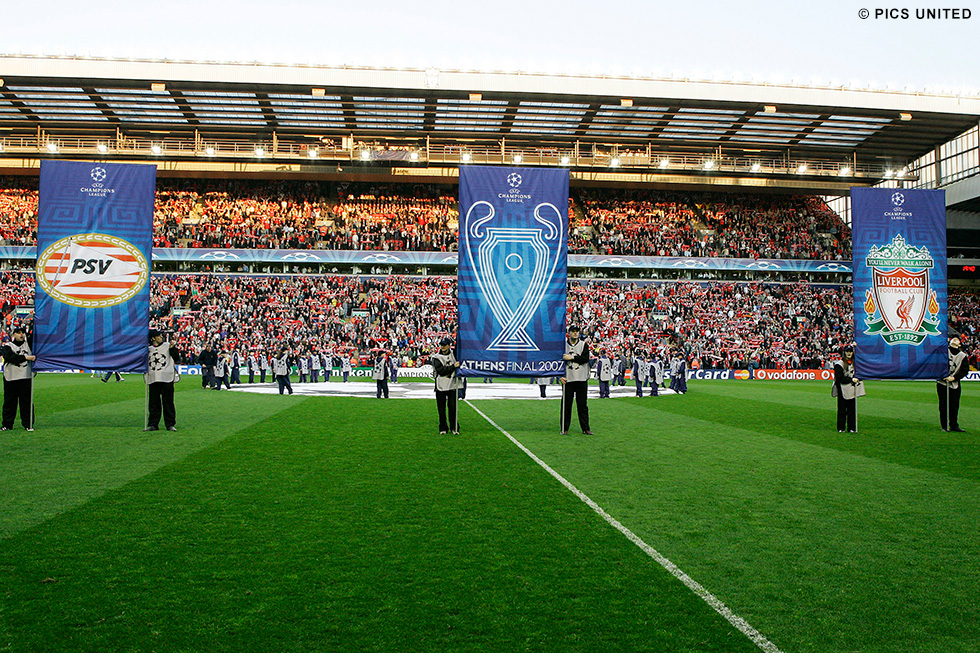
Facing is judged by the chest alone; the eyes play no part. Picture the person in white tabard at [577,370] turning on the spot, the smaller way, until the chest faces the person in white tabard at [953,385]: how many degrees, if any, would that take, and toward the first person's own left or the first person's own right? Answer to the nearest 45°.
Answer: approximately 90° to the first person's own left

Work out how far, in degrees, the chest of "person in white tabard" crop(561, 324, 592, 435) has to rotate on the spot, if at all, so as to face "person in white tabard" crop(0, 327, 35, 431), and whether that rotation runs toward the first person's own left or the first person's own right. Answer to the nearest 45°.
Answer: approximately 90° to the first person's own right

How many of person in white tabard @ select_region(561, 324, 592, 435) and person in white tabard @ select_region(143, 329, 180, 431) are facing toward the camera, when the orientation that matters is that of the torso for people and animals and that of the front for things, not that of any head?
2

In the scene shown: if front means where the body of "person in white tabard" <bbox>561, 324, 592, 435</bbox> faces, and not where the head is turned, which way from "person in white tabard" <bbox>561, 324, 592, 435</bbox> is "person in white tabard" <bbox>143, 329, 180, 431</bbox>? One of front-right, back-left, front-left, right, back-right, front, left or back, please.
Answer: right

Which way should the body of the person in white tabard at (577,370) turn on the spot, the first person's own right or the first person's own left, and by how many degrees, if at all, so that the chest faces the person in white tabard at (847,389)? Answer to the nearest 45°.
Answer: approximately 90° to the first person's own left

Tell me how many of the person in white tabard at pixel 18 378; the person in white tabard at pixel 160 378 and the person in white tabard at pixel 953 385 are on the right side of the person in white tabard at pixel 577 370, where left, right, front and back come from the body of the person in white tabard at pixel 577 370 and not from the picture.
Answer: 2

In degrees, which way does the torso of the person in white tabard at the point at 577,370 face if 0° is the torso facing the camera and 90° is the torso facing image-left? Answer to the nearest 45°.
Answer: approximately 0°

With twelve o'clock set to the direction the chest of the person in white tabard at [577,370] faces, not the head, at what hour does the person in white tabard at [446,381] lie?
the person in white tabard at [446,381] is roughly at 3 o'clock from the person in white tabard at [577,370].
